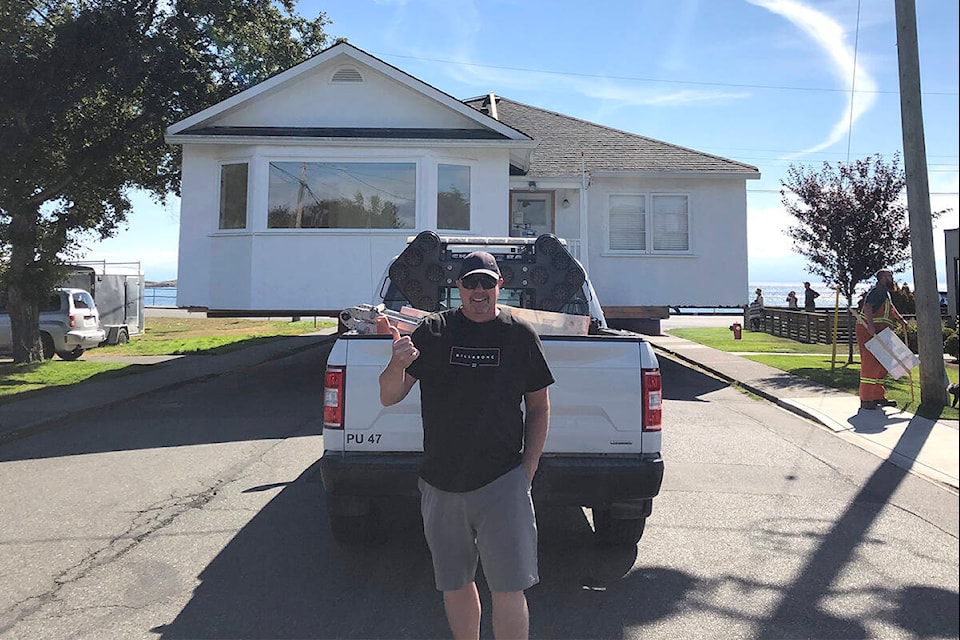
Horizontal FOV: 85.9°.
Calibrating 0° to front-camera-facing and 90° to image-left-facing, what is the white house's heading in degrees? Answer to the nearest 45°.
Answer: approximately 0°

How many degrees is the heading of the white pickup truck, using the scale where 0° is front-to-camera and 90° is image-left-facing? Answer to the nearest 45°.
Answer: approximately 180°

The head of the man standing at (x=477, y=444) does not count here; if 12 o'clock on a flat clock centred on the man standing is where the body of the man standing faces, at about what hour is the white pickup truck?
The white pickup truck is roughly at 7 o'clock from the man standing.

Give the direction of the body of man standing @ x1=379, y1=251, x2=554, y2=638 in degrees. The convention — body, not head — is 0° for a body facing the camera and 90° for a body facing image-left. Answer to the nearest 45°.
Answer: approximately 0°
